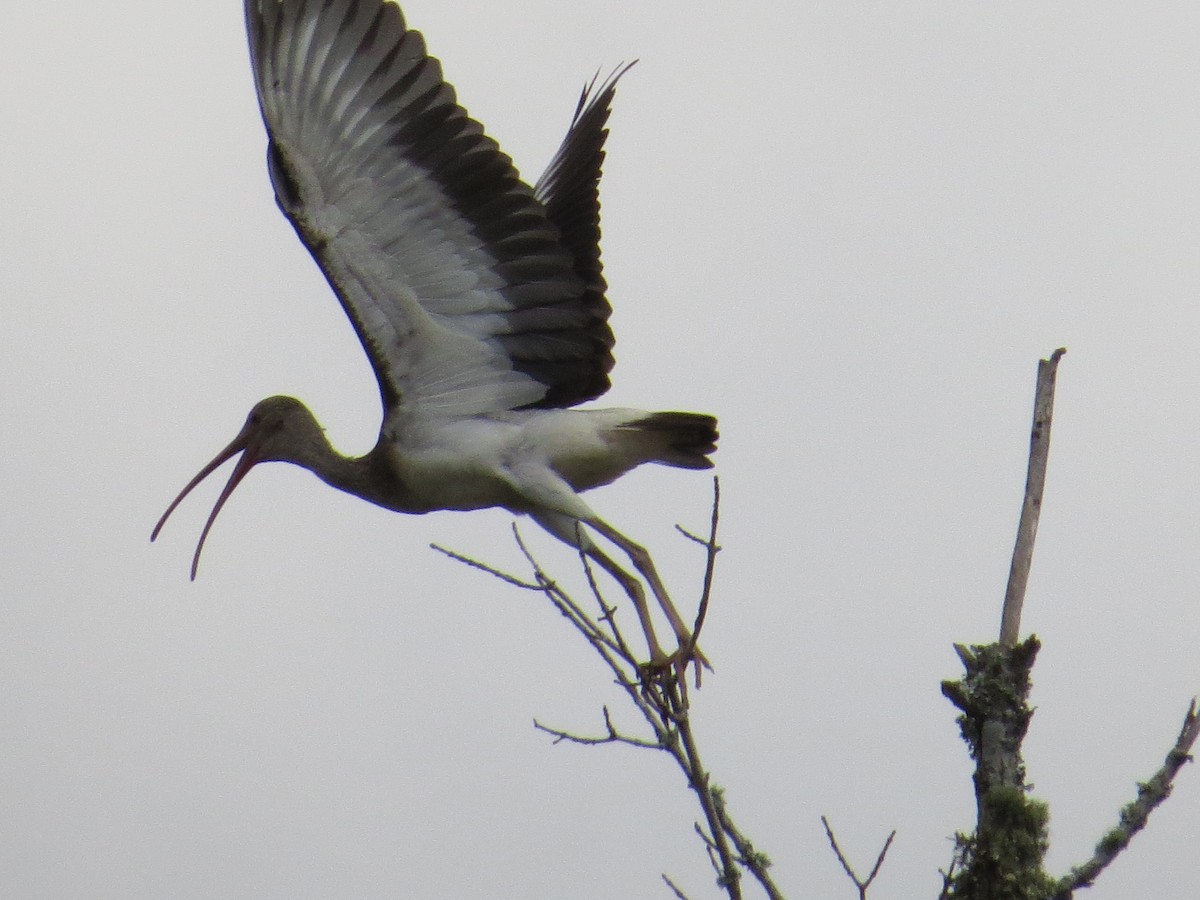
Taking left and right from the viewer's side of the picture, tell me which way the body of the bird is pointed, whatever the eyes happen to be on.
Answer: facing to the left of the viewer

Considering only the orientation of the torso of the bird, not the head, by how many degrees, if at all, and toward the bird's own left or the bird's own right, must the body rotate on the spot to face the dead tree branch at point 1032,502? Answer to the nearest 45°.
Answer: approximately 135° to the bird's own left
